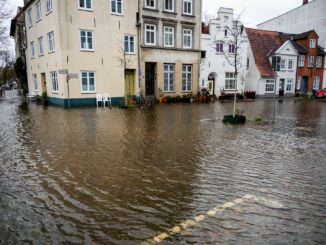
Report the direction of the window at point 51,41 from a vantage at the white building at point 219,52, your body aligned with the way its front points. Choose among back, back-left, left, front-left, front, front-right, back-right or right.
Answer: front-right

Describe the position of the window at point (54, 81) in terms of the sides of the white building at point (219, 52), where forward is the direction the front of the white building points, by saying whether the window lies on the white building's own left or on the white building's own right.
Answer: on the white building's own right

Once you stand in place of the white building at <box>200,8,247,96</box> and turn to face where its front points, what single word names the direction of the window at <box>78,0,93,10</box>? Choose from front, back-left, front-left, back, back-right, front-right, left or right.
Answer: front-right

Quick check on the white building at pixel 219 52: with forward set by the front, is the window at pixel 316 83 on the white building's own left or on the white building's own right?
on the white building's own left

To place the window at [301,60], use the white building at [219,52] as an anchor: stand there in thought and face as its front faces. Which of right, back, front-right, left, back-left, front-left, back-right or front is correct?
back-left

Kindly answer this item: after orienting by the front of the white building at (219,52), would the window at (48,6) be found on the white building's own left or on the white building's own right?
on the white building's own right

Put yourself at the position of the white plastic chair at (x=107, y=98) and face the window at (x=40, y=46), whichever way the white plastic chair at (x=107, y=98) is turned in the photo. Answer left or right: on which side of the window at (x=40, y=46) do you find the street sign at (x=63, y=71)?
left

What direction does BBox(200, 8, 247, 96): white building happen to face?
toward the camera

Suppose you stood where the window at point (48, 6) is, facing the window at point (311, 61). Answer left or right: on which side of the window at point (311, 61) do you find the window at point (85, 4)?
right

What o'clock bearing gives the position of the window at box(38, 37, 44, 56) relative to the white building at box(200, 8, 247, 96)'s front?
The window is roughly at 2 o'clock from the white building.
